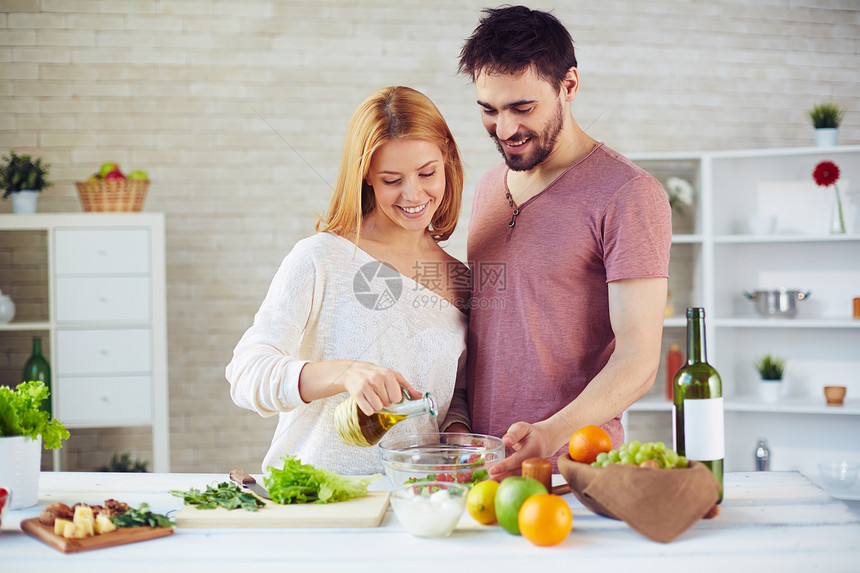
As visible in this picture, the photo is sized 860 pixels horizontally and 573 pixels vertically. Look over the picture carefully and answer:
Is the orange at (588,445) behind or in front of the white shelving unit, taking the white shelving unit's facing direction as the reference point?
in front

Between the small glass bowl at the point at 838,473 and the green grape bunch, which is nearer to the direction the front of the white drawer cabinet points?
the green grape bunch

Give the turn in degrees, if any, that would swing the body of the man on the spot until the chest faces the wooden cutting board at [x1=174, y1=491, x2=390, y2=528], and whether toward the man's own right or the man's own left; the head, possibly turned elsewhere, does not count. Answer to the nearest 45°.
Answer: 0° — they already face it

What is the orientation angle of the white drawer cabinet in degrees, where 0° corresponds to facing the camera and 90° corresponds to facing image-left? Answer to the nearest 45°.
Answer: approximately 0°

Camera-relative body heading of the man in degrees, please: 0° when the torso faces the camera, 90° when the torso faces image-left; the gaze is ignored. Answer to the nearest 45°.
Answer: approximately 45°

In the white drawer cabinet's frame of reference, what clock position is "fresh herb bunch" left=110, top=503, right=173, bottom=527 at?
The fresh herb bunch is roughly at 12 o'clock from the white drawer cabinet.

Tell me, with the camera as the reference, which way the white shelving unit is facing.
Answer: facing the viewer

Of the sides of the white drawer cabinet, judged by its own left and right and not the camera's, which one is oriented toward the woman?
front

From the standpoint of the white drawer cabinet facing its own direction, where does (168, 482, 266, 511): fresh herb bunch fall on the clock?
The fresh herb bunch is roughly at 12 o'clock from the white drawer cabinet.

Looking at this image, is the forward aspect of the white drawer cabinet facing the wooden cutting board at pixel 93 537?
yes

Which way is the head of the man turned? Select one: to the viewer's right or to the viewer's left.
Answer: to the viewer's left

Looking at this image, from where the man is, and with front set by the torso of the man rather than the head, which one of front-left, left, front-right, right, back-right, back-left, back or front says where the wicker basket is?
right

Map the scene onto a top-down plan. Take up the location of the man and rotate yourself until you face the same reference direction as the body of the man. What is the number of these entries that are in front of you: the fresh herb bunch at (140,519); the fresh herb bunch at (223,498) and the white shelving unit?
2

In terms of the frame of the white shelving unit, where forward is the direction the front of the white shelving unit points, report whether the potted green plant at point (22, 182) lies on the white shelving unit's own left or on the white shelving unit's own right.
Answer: on the white shelving unit's own right

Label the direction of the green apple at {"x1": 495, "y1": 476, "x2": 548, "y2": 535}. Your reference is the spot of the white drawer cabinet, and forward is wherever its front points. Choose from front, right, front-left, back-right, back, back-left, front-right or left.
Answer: front

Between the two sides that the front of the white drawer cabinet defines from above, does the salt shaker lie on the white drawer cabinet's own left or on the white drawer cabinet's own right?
on the white drawer cabinet's own left
